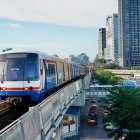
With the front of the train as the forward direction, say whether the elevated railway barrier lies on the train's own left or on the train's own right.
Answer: on the train's own left

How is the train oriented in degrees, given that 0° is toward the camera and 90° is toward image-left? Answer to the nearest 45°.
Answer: approximately 45°
